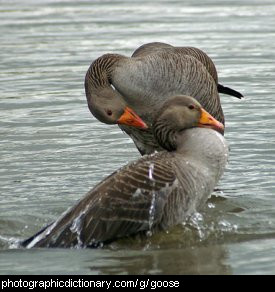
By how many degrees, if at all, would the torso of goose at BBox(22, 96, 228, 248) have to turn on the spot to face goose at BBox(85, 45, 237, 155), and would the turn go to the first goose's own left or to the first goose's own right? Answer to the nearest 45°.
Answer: approximately 90° to the first goose's own left

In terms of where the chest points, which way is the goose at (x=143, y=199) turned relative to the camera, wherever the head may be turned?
to the viewer's right
